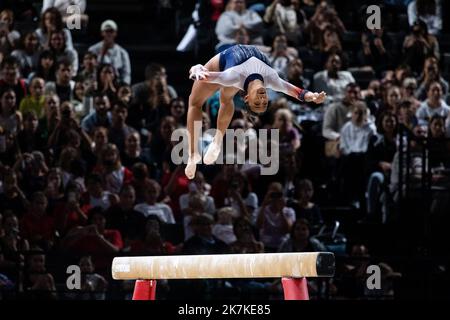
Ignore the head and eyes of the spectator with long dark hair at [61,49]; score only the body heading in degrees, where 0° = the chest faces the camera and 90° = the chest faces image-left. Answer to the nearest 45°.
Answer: approximately 0°

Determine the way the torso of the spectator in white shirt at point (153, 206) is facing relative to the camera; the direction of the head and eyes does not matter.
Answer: toward the camera

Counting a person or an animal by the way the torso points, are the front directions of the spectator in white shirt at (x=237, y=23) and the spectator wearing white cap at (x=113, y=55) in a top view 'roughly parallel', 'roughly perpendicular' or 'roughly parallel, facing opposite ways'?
roughly parallel

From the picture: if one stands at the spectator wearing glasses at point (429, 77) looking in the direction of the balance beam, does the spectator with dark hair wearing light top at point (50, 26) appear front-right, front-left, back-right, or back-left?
front-right

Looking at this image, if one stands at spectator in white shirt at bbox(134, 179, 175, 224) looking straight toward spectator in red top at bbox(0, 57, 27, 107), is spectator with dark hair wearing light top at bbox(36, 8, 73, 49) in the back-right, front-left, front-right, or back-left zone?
front-right

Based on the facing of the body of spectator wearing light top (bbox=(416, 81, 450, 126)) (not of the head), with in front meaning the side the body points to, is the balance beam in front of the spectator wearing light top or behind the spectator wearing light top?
in front

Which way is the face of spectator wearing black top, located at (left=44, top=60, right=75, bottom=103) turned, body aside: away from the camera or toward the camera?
toward the camera

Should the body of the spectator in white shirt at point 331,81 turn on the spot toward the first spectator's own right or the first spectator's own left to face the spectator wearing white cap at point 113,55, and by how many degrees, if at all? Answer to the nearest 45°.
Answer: approximately 90° to the first spectator's own right

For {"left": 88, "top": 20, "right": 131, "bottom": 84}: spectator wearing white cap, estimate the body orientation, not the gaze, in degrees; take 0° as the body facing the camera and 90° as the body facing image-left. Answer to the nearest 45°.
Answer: approximately 0°

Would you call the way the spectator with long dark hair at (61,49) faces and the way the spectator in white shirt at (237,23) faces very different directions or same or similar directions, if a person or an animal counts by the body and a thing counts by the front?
same or similar directions

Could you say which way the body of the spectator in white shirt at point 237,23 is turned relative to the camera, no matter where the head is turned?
toward the camera

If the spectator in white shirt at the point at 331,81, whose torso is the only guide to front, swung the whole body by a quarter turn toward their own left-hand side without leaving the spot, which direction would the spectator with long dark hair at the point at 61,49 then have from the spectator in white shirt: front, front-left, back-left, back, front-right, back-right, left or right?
back
